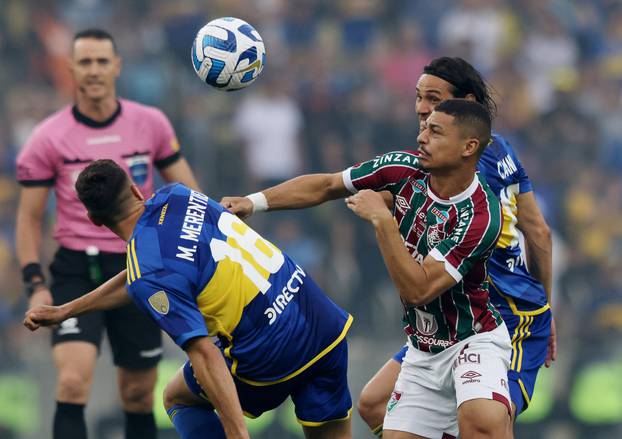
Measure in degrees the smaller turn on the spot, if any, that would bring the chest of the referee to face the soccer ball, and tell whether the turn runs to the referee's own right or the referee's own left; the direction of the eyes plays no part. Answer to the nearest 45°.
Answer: approximately 45° to the referee's own left

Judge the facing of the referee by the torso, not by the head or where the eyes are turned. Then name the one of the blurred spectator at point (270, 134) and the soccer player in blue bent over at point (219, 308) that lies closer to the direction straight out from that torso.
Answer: the soccer player in blue bent over

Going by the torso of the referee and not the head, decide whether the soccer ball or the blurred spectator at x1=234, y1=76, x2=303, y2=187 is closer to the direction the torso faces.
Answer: the soccer ball

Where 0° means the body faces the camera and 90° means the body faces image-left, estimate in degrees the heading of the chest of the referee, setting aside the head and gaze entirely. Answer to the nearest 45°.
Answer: approximately 0°
